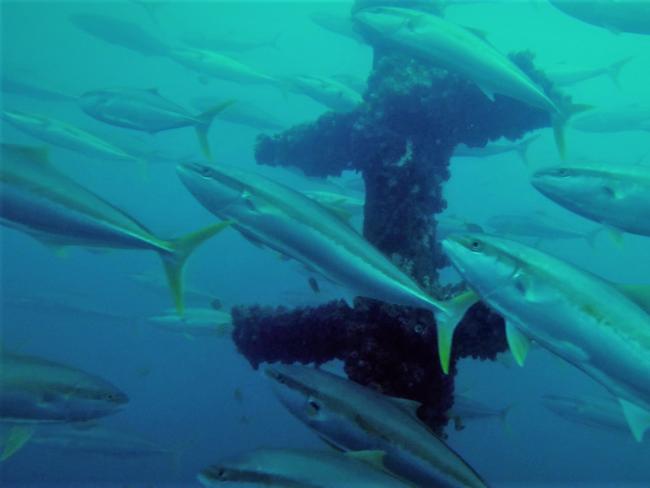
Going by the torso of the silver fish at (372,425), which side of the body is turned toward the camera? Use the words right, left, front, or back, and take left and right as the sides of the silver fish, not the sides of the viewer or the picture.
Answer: left

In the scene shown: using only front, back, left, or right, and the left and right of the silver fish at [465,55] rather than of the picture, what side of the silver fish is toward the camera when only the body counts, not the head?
left

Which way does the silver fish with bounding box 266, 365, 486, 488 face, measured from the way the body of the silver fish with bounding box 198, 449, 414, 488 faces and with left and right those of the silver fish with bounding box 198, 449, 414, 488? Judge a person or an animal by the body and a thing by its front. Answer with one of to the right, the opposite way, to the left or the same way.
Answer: the same way

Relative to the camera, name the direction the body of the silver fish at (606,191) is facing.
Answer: to the viewer's left

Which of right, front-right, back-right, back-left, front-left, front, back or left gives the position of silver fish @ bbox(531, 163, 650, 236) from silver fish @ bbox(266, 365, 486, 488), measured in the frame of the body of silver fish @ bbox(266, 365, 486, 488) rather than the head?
back-right

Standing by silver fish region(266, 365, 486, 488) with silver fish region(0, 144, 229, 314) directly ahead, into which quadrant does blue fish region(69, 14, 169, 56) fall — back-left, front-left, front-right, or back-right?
front-right

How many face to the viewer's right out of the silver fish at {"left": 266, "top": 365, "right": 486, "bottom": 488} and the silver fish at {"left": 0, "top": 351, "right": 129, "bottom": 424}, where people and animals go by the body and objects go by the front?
1

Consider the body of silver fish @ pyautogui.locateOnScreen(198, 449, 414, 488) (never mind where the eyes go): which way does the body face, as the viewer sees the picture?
to the viewer's left

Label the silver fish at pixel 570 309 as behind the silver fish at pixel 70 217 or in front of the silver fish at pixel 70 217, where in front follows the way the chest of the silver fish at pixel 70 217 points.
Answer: behind

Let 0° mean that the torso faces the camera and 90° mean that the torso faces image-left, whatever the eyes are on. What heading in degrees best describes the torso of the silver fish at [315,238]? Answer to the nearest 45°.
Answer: approximately 90°

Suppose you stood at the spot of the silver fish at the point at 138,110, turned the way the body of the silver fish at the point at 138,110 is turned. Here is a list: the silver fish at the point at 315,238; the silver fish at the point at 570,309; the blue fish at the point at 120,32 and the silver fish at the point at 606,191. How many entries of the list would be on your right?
1
